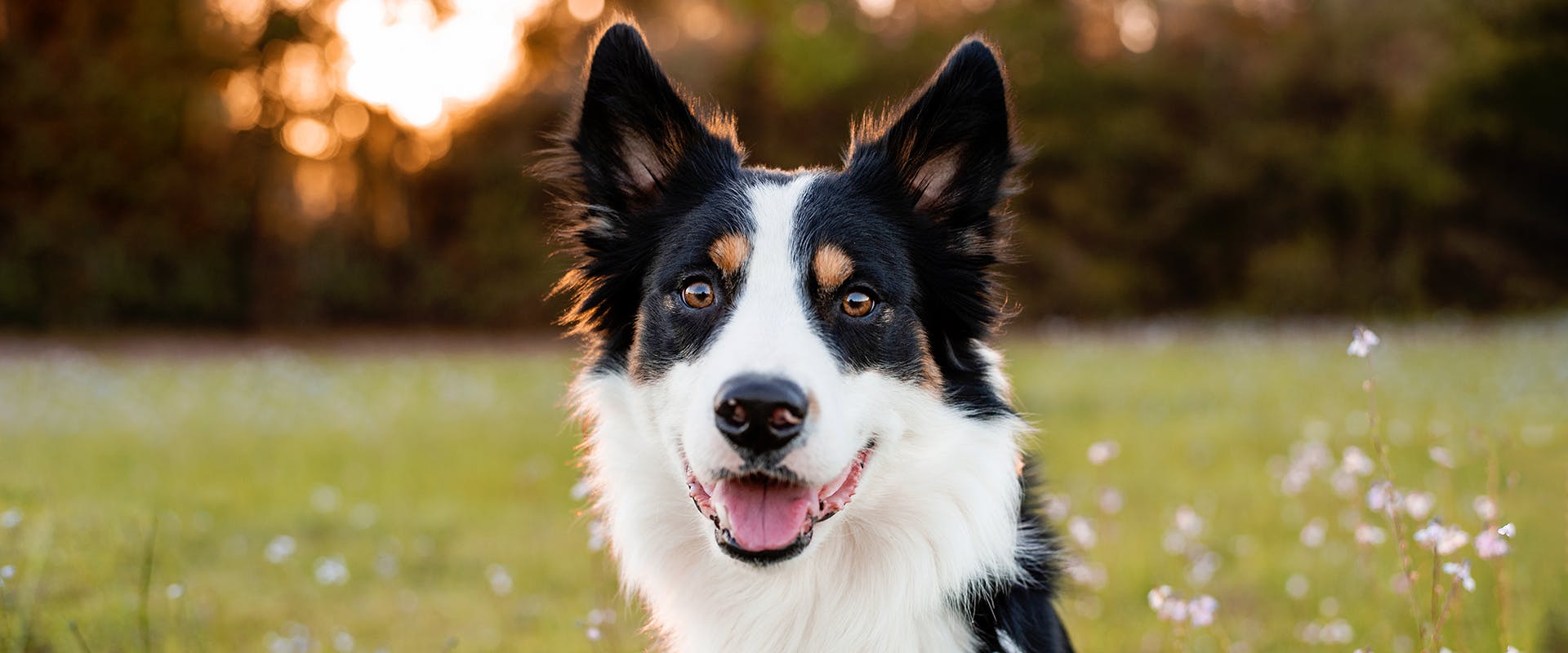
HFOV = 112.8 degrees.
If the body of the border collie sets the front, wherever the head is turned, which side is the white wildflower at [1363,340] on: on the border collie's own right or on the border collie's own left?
on the border collie's own left

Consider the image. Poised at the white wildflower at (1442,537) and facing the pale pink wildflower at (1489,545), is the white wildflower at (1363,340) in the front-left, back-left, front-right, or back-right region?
back-left

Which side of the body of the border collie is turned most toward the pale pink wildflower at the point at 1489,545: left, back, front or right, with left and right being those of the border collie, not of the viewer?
left

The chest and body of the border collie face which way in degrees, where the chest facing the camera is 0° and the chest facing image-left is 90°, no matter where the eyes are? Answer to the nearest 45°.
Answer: approximately 0°
